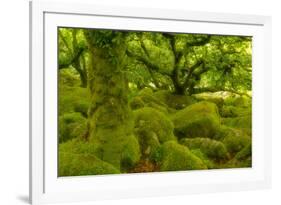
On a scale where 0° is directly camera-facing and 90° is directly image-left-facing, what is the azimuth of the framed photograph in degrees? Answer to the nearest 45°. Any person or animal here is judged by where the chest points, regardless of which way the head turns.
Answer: approximately 315°
